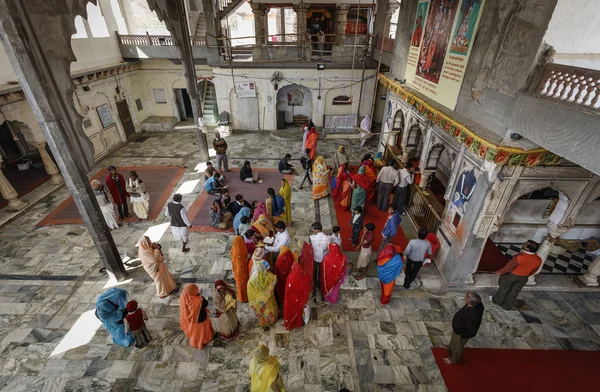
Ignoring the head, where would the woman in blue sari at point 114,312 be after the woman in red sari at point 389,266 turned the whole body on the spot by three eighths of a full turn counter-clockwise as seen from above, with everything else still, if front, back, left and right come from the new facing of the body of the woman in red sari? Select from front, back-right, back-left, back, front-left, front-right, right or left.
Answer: front

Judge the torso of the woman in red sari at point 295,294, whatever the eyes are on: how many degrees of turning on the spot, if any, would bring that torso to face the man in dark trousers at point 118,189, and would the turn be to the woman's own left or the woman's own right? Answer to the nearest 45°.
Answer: approximately 45° to the woman's own left

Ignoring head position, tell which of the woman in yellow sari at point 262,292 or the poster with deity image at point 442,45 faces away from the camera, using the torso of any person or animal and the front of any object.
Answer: the woman in yellow sari

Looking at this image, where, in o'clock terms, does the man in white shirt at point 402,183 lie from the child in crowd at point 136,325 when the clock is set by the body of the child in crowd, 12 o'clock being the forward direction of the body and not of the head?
The man in white shirt is roughly at 3 o'clock from the child in crowd.

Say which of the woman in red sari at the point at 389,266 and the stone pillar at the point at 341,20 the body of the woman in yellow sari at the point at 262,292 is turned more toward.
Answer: the stone pillar

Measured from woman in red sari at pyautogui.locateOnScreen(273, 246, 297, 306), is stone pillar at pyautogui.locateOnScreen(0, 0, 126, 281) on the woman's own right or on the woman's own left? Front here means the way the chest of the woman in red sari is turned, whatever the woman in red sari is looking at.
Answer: on the woman's own left

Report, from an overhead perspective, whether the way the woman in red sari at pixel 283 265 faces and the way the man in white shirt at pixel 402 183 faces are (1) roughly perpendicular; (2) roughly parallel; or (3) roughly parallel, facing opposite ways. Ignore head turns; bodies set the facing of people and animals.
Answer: roughly perpendicular

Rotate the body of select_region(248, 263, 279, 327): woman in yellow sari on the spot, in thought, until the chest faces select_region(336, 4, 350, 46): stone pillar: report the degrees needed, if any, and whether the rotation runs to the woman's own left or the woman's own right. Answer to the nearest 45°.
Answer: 0° — they already face it

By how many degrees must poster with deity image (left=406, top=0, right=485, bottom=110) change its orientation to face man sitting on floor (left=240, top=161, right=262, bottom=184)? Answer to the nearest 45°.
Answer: approximately 45° to its right

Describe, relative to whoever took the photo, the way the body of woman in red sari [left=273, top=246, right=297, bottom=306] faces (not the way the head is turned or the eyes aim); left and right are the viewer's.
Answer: facing away from the viewer

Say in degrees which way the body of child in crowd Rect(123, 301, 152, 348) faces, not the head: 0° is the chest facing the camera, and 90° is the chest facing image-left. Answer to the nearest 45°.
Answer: approximately 180°

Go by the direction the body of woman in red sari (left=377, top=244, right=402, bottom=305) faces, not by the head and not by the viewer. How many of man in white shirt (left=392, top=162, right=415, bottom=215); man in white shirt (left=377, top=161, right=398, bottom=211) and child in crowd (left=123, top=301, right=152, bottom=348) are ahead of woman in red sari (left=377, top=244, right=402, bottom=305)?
2
